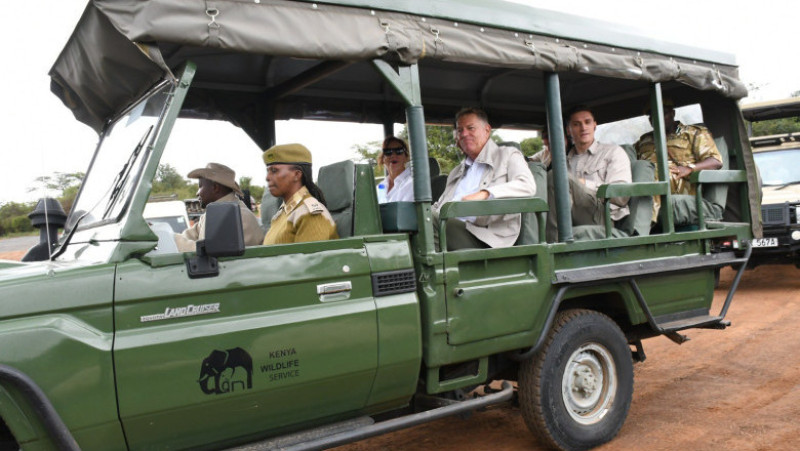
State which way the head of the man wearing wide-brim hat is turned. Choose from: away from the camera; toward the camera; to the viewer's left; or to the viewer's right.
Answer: to the viewer's left

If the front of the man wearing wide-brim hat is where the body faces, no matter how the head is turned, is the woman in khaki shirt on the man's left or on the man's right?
on the man's left

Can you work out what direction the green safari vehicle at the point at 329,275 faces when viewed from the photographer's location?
facing the viewer and to the left of the viewer

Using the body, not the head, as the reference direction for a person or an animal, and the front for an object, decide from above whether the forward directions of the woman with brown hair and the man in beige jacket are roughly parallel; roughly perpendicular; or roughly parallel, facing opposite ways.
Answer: roughly parallel

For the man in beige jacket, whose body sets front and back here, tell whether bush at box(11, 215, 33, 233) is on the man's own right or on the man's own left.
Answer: on the man's own right

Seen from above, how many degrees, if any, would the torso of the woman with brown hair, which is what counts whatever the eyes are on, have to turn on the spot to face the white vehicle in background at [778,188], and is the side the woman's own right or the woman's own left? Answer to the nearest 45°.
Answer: approximately 180°

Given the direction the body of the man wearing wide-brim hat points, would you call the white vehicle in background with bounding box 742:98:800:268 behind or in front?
behind

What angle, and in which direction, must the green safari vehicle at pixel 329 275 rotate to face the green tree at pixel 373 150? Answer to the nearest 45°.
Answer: approximately 135° to its right

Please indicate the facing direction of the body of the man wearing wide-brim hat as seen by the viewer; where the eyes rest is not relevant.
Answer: to the viewer's left

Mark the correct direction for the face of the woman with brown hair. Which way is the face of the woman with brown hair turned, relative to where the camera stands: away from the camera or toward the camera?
toward the camera
